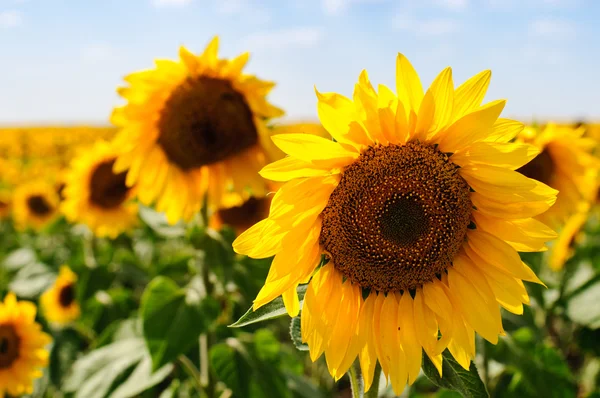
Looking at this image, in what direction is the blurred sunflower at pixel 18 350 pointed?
toward the camera

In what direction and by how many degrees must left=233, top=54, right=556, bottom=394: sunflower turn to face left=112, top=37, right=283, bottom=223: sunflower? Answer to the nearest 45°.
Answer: approximately 135° to its right

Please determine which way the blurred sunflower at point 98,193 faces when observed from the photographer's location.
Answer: facing the viewer

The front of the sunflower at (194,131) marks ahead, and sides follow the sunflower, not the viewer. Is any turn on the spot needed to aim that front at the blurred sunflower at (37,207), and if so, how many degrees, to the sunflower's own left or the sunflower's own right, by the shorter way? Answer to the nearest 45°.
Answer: approximately 135° to the sunflower's own right

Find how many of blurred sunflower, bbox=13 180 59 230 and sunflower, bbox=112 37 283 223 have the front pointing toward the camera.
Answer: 2

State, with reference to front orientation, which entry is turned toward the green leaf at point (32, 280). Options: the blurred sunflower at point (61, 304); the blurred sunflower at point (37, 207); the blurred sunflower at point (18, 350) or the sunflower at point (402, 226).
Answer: the blurred sunflower at point (37, 207)

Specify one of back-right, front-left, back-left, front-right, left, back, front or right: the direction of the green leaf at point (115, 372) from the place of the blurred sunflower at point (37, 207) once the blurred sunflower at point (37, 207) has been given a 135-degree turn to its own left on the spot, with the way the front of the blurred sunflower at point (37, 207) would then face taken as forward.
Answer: back-right

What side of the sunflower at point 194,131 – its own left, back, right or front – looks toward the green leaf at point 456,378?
front

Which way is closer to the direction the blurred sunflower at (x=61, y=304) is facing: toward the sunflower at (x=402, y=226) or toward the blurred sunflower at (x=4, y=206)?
the sunflower

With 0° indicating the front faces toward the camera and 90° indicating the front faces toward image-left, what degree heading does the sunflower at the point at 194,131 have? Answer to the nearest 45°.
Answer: approximately 0°

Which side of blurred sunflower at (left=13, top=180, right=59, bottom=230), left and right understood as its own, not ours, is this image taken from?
front

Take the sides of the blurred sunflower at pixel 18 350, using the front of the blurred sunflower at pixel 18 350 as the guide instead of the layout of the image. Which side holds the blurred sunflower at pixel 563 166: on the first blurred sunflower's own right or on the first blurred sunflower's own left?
on the first blurred sunflower's own left

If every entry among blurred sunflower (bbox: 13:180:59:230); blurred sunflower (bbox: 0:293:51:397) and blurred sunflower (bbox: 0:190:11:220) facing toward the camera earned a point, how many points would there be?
3

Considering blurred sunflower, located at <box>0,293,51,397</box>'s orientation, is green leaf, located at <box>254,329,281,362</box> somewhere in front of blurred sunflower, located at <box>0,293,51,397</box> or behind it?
in front
